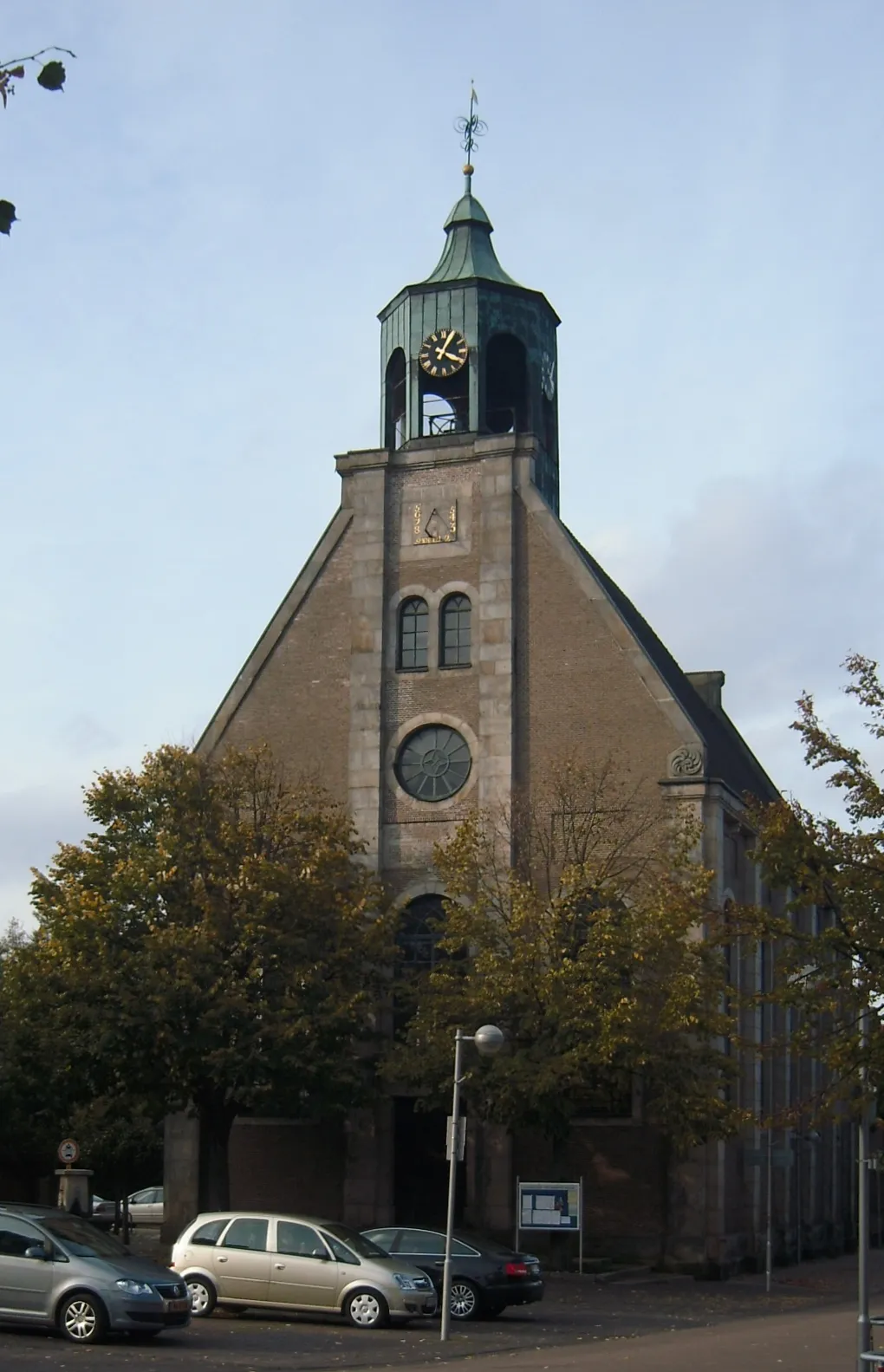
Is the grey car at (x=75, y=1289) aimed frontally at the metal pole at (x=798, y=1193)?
no

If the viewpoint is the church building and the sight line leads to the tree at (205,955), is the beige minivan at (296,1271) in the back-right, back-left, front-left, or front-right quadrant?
front-left

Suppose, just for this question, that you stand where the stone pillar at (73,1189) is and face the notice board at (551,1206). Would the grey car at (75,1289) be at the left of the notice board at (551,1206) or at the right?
right

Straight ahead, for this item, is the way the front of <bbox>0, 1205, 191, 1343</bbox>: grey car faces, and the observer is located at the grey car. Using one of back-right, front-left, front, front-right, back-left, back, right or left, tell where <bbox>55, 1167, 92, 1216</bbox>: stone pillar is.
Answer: back-left

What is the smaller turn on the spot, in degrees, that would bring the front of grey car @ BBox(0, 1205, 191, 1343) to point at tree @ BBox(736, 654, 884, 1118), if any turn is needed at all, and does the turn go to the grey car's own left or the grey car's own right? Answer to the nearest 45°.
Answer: approximately 45° to the grey car's own left

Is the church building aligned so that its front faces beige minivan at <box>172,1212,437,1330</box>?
yes

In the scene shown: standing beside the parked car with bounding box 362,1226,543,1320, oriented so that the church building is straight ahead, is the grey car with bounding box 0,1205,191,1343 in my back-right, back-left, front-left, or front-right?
back-left

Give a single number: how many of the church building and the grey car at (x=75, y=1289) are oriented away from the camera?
0

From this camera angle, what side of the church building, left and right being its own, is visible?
front

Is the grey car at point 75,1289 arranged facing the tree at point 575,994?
no

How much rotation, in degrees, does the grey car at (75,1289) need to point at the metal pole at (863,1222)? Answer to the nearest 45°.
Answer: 0° — it already faces it

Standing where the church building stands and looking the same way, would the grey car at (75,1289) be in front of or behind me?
in front

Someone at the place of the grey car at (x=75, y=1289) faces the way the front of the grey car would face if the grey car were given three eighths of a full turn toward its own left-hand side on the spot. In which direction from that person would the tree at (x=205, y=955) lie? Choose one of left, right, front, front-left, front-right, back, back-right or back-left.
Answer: front

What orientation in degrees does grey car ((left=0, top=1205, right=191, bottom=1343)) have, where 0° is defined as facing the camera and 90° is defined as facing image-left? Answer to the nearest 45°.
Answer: approximately 315°

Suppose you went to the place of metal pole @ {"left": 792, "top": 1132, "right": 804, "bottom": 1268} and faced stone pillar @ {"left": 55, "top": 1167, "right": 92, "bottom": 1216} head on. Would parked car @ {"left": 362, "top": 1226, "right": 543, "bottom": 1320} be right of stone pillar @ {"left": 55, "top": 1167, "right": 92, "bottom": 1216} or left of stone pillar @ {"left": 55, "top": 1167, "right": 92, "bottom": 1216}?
left
